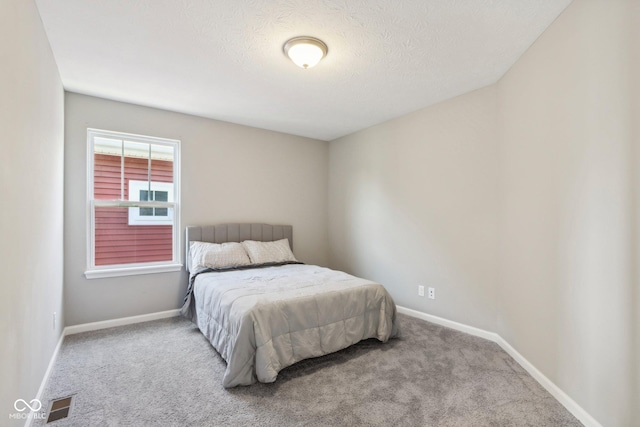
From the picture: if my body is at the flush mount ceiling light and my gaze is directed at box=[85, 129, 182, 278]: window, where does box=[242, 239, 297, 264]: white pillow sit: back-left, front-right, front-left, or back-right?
front-right

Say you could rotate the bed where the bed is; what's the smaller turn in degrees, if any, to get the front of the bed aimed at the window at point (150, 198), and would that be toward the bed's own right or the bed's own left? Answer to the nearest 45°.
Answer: approximately 180°

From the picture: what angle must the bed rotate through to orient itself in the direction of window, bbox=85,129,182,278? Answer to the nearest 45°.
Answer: approximately 180°

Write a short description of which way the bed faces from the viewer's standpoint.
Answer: facing the viewer and to the right of the viewer

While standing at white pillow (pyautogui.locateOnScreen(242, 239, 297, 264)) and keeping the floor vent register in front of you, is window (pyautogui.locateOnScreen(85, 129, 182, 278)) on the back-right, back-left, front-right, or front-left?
front-right
